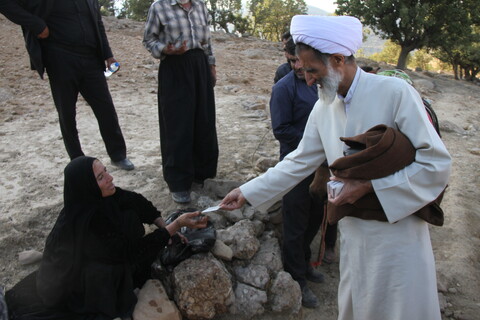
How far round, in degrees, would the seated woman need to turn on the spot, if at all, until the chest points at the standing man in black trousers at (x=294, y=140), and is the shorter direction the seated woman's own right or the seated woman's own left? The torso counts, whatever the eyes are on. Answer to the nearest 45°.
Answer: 0° — they already face them

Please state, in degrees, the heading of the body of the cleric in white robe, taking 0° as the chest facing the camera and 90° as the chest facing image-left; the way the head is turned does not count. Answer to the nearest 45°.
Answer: approximately 45°

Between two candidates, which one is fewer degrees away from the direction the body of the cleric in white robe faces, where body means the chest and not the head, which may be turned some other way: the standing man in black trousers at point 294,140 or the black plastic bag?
the black plastic bag

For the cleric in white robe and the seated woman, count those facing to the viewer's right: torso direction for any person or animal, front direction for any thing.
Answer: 1

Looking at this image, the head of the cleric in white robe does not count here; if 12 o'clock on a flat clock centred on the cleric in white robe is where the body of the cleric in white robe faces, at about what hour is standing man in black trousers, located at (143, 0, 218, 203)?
The standing man in black trousers is roughly at 3 o'clock from the cleric in white robe.

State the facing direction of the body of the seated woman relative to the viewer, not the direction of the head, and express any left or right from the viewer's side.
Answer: facing to the right of the viewer

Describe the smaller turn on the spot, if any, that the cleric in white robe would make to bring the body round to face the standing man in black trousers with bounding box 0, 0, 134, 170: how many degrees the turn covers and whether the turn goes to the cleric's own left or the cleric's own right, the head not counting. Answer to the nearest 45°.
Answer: approximately 90° to the cleric's own right

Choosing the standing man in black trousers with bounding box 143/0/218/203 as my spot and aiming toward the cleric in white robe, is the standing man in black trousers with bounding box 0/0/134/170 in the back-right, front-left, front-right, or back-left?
back-right

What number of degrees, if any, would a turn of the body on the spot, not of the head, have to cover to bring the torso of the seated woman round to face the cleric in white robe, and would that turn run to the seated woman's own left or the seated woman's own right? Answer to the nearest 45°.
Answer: approximately 45° to the seated woman's own right
